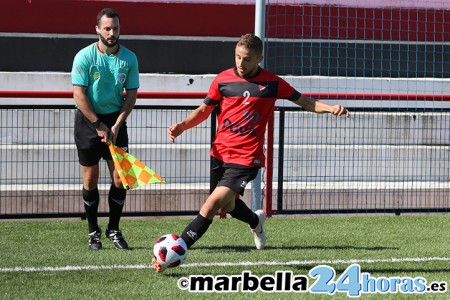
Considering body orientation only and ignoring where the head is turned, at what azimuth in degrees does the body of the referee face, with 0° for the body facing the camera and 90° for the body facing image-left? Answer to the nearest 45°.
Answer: approximately 0°

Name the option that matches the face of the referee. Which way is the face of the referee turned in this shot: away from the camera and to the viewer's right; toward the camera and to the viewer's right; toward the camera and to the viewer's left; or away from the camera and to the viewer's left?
toward the camera and to the viewer's right
